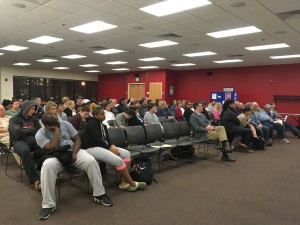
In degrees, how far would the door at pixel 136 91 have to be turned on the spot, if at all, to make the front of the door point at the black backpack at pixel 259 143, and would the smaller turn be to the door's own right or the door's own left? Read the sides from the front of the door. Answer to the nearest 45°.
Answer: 0° — it already faces it

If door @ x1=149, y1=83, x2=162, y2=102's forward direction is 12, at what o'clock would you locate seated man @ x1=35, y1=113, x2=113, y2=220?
The seated man is roughly at 12 o'clock from the door.

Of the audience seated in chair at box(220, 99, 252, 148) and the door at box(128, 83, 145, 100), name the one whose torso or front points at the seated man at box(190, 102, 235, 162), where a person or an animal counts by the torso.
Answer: the door

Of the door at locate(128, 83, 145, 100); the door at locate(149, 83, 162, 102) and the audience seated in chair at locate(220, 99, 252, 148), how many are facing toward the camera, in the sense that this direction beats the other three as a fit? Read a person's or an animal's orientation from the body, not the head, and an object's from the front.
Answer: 2

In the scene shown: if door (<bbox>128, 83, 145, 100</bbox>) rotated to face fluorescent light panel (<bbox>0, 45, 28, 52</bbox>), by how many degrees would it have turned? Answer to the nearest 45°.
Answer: approximately 45° to its right

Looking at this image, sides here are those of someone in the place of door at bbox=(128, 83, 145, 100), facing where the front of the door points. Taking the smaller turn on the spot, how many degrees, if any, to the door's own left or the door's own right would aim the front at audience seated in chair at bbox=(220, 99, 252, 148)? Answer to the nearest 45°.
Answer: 0° — it already faces them

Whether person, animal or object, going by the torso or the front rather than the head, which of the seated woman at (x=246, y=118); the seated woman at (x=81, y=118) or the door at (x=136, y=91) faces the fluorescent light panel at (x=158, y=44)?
the door

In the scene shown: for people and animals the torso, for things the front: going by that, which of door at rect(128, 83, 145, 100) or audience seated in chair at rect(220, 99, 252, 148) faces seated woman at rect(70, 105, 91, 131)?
the door
